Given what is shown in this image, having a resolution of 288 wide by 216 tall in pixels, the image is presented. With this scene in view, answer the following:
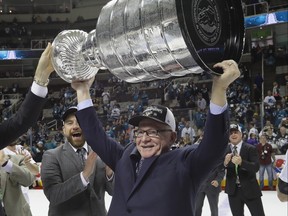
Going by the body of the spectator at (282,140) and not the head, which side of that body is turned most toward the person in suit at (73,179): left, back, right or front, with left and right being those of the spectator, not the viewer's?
front

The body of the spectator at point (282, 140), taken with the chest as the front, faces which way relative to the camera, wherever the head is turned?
toward the camera

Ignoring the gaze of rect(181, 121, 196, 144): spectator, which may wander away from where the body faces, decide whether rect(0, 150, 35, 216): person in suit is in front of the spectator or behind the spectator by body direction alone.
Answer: in front

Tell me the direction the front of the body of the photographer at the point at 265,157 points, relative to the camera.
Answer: toward the camera

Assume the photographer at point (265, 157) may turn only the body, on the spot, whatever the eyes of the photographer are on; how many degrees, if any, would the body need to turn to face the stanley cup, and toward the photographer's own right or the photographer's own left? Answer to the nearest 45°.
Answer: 0° — they already face it

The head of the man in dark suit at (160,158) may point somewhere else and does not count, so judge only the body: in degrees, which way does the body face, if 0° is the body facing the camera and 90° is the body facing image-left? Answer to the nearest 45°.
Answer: approximately 45°

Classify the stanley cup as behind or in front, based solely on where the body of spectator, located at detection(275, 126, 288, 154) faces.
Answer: in front

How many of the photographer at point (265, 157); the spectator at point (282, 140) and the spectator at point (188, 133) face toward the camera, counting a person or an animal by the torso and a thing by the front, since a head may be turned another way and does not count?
3

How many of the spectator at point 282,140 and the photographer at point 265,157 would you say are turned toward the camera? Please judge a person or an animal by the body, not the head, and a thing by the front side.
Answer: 2

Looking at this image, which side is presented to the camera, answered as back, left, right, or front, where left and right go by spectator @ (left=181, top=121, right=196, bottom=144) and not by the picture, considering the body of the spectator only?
front

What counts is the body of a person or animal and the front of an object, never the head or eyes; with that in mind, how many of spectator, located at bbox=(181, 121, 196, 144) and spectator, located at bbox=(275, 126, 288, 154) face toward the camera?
2

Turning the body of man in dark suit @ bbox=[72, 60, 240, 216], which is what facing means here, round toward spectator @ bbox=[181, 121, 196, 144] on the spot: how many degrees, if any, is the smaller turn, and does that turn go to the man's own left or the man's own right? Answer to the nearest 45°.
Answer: approximately 135° to the man's own right

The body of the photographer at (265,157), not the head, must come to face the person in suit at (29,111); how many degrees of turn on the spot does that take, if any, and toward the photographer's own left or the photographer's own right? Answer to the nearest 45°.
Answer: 0° — they already face them

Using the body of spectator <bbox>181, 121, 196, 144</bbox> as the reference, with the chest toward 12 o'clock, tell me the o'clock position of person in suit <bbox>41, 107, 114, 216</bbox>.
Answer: The person in suit is roughly at 12 o'clock from the spectator.
